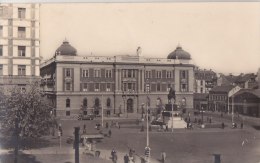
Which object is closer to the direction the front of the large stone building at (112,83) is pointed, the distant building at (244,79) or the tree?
the tree

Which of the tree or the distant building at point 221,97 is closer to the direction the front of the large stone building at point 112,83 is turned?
the tree

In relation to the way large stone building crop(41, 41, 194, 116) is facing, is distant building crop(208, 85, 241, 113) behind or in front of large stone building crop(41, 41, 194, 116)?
behind

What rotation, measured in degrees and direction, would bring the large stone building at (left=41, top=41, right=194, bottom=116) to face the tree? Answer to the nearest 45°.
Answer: approximately 45° to its right

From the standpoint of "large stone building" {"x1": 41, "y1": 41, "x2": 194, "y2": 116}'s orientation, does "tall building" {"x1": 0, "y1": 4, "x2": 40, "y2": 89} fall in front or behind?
in front

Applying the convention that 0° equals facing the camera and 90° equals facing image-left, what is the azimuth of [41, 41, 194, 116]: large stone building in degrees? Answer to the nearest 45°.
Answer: approximately 0°

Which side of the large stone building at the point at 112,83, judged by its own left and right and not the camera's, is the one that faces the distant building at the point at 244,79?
left

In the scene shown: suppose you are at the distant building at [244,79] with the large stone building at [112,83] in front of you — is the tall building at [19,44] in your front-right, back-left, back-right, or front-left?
front-left

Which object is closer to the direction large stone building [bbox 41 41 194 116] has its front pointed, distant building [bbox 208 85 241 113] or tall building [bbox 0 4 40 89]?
the tall building
